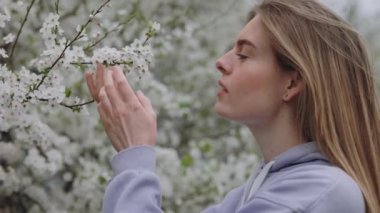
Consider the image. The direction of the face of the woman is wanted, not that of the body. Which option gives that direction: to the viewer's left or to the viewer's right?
to the viewer's left

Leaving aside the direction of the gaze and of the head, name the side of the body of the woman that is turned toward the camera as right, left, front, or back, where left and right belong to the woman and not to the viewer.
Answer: left
